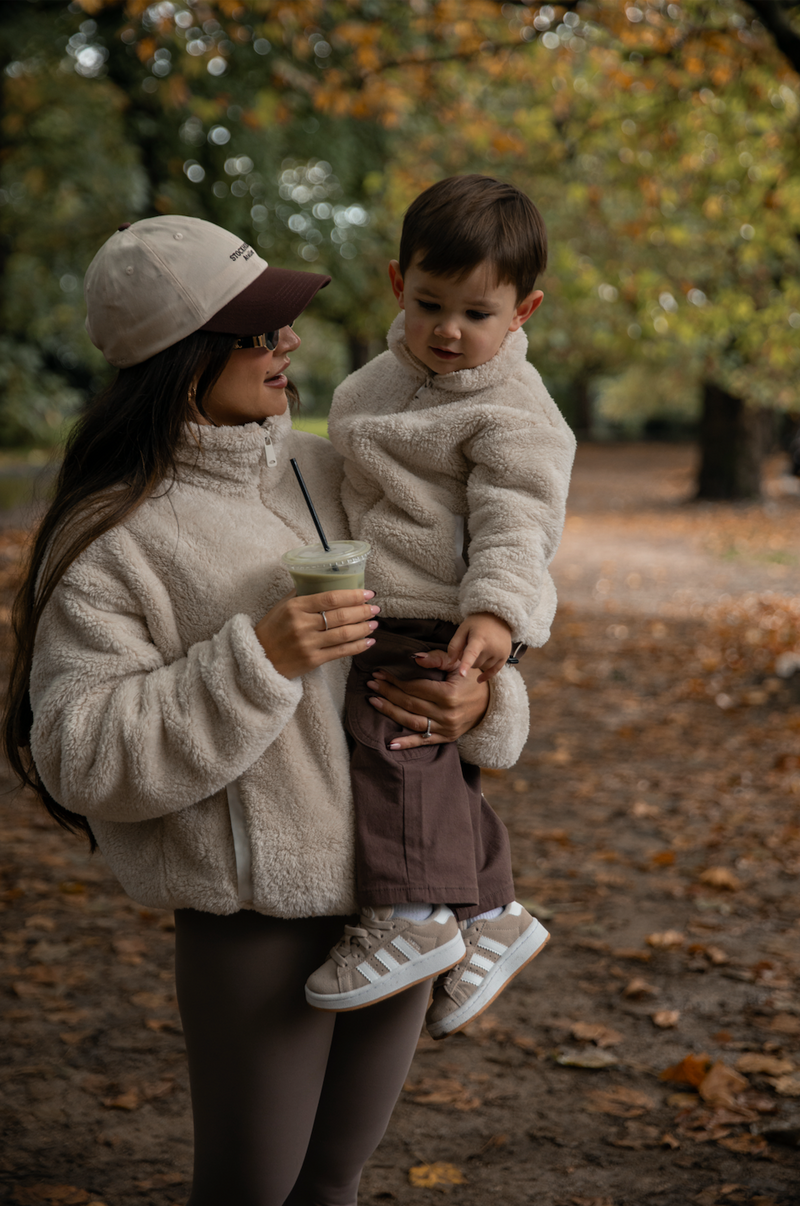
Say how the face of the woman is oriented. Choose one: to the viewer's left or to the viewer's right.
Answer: to the viewer's right

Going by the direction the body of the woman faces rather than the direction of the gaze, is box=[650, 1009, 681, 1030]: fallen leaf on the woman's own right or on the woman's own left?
on the woman's own left

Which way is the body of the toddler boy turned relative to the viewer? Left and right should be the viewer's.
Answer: facing the viewer and to the left of the viewer

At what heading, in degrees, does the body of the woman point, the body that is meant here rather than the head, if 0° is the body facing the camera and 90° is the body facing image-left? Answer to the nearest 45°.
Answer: approximately 315°

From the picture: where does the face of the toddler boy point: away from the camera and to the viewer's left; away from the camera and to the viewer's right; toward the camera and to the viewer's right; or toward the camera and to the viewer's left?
toward the camera and to the viewer's left
